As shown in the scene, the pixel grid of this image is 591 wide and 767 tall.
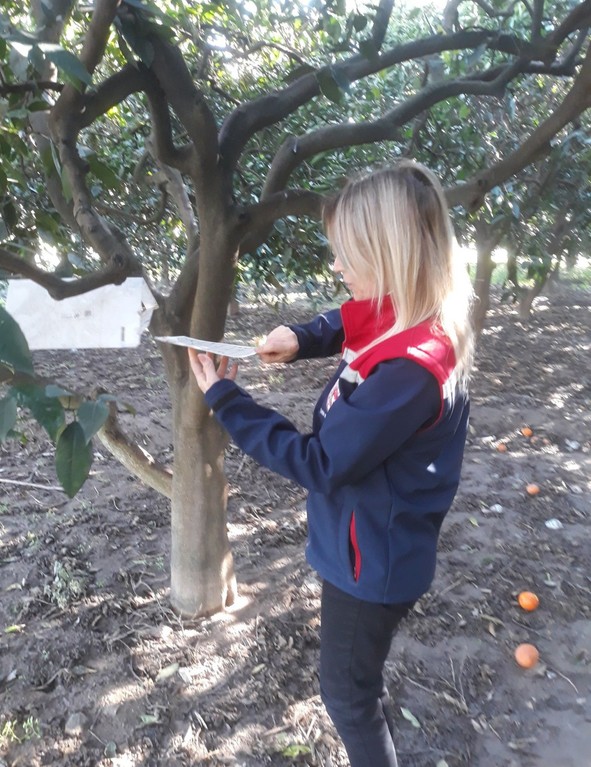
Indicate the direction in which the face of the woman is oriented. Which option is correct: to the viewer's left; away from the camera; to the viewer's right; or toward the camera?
to the viewer's left

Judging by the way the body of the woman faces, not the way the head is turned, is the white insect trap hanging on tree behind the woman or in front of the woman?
in front

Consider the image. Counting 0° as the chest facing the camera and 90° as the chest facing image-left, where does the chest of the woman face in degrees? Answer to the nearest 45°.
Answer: approximately 90°
